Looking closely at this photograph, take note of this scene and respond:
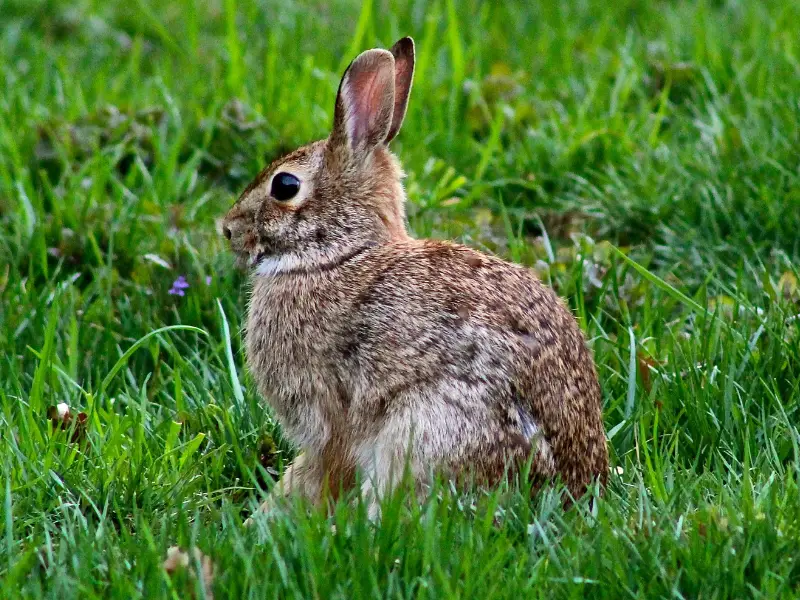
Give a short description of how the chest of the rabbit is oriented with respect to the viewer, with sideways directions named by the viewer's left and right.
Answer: facing to the left of the viewer
